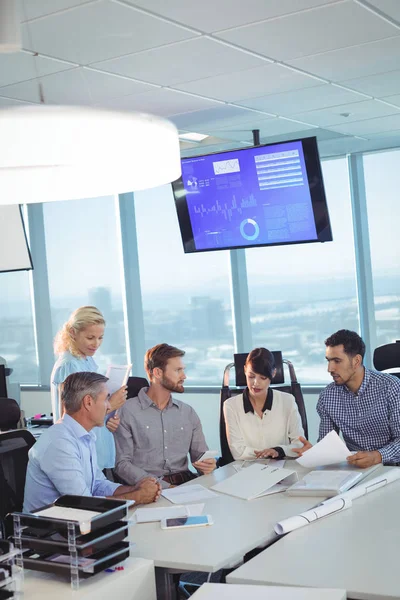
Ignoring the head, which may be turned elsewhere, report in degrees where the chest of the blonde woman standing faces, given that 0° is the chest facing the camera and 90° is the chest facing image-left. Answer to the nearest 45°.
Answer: approximately 315°

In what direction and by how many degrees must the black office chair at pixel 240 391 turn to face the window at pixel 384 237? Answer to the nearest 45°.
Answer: approximately 135° to its left

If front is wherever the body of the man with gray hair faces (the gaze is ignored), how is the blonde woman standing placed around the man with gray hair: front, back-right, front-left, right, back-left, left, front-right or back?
left

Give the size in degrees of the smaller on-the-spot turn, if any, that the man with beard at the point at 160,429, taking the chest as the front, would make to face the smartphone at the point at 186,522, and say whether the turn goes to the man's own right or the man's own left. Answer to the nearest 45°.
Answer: approximately 45° to the man's own right

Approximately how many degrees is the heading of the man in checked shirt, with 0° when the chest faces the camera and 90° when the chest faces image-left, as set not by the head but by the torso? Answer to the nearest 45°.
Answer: approximately 45°

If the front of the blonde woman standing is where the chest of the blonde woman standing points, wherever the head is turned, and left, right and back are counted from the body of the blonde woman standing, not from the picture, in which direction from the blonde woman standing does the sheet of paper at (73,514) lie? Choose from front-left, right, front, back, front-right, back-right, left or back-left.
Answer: front-right

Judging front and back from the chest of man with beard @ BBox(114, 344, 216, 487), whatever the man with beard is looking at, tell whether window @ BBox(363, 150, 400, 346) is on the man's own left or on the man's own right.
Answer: on the man's own left

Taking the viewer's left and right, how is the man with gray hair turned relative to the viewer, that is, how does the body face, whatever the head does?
facing to the right of the viewer

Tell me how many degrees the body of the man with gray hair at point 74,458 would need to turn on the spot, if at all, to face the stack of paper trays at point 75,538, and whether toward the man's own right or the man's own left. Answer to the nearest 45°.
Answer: approximately 90° to the man's own right

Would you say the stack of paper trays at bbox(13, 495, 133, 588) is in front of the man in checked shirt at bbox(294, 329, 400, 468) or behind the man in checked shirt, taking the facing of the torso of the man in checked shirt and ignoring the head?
in front

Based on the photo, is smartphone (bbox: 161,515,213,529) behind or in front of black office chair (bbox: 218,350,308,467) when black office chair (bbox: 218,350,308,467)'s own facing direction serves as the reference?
in front
